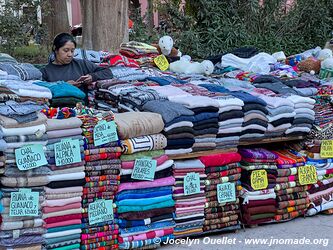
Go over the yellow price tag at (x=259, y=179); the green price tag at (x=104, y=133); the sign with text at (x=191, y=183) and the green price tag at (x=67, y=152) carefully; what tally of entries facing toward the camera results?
4

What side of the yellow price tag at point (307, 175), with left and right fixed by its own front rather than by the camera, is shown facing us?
front

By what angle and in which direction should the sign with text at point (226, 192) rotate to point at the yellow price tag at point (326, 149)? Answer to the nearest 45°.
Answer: approximately 135° to its left

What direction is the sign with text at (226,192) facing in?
toward the camera

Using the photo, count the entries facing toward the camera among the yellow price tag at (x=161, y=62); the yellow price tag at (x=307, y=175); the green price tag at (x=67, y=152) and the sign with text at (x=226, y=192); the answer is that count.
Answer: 4

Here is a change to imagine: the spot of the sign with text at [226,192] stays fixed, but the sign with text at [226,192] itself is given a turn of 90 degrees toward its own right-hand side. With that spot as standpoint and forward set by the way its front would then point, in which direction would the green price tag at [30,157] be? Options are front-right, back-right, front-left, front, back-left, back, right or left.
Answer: front-left

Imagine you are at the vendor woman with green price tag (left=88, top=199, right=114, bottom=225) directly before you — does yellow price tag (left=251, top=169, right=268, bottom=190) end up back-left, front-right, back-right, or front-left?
front-left

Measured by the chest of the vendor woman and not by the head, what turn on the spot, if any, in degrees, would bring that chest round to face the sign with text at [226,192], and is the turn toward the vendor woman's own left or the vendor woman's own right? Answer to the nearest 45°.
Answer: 0° — they already face it

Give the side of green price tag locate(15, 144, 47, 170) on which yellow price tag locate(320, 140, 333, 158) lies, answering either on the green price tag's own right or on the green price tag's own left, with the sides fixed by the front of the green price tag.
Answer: on the green price tag's own left

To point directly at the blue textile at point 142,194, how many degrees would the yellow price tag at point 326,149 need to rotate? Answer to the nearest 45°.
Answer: approximately 45° to its right

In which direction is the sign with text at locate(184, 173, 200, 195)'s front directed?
toward the camera

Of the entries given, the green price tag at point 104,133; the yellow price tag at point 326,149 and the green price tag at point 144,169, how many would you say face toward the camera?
3

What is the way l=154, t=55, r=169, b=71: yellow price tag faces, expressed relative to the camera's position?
facing the viewer

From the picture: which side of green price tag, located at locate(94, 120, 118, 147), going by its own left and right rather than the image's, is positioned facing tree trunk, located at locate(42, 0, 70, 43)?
back
